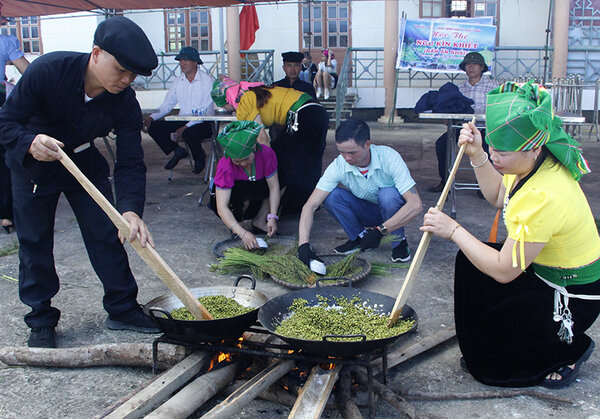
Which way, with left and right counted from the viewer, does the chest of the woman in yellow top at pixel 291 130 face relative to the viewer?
facing to the left of the viewer

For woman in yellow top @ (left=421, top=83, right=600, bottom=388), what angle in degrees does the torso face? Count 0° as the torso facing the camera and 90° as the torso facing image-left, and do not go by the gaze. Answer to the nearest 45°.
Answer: approximately 90°

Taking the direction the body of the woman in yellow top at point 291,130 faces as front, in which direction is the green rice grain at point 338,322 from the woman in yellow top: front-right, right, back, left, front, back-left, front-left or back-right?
left

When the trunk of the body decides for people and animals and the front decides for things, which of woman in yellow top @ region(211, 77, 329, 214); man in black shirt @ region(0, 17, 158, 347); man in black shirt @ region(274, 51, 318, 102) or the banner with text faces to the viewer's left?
the woman in yellow top

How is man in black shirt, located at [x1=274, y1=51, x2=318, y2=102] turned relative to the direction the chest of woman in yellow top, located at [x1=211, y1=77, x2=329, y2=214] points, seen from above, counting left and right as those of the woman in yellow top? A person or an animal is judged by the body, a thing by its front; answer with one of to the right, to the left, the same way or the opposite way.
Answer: to the left

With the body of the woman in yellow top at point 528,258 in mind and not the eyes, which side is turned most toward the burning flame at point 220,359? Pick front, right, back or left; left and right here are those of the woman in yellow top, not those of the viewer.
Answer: front

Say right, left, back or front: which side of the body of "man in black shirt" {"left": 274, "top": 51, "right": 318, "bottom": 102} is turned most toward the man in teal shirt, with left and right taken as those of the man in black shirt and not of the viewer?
front

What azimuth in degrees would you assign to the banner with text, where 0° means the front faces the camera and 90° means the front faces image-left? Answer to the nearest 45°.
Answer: approximately 0°

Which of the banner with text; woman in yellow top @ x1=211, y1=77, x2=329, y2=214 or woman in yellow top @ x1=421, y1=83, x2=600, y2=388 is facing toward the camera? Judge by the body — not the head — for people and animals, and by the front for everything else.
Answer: the banner with text

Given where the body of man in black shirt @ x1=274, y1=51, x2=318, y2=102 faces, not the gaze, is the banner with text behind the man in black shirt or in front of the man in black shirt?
behind

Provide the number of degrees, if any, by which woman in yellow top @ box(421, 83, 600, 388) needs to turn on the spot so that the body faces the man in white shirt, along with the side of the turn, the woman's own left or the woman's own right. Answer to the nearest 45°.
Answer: approximately 45° to the woman's own right

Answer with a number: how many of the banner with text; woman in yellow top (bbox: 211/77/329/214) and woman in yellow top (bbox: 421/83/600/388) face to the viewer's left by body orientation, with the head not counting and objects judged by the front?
2

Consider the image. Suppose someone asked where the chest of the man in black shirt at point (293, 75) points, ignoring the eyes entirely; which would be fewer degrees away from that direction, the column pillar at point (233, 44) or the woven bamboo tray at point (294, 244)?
the woven bamboo tray

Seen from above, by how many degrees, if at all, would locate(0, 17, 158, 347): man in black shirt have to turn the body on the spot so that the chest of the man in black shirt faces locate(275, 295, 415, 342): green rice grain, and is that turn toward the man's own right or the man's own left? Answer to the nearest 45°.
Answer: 0° — they already face it

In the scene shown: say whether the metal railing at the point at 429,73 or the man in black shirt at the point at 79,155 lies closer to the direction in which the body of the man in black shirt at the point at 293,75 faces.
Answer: the man in black shirt
